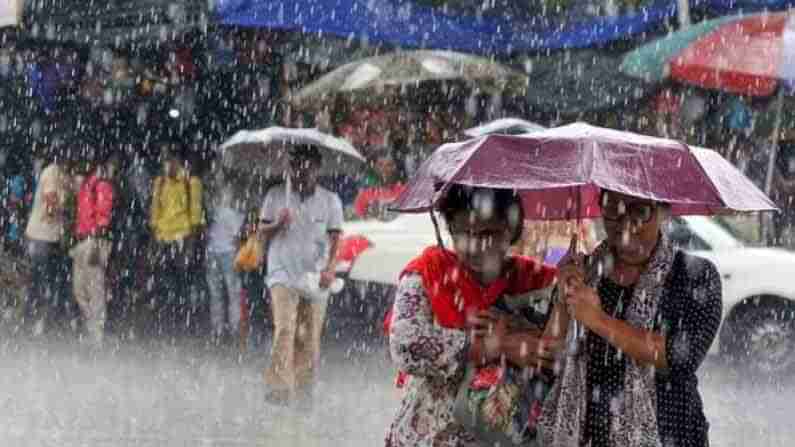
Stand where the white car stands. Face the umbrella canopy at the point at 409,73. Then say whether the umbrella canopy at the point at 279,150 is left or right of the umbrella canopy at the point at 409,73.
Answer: left

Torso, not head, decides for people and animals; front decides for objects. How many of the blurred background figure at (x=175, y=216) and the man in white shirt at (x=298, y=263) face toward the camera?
2

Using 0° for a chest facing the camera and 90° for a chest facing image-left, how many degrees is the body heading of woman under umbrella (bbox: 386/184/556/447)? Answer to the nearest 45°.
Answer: approximately 315°

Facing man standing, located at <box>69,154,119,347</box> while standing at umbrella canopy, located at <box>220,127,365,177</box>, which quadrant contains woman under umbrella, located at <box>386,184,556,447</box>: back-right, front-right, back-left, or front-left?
back-left

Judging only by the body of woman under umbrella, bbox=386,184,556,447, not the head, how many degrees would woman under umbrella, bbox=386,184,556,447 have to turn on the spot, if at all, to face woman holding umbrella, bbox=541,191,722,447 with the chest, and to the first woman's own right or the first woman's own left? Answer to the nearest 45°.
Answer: approximately 45° to the first woman's own left

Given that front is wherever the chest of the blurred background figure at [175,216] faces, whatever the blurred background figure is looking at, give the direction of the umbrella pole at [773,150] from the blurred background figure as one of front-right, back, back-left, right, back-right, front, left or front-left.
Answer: left

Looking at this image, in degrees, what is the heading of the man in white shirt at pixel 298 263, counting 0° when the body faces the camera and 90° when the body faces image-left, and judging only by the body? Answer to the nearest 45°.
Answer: approximately 0°
